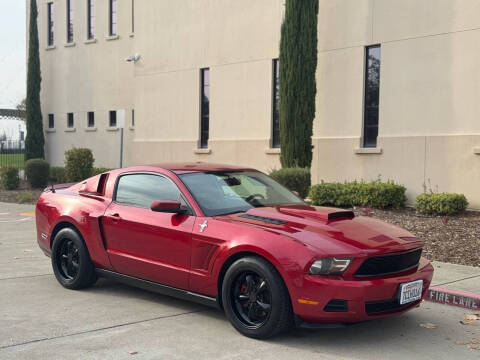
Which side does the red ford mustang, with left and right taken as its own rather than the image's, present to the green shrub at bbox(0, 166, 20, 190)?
back

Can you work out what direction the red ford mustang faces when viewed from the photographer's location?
facing the viewer and to the right of the viewer

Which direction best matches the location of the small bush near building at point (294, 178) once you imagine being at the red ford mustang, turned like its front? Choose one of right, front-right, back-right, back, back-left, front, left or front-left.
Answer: back-left

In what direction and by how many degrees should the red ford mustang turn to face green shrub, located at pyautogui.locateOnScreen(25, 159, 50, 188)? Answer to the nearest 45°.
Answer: approximately 180°

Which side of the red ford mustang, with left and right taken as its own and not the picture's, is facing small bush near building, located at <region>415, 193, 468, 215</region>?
left

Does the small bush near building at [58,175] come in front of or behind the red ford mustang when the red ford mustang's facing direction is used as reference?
behind

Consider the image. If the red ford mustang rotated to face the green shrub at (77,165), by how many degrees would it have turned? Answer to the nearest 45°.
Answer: approximately 135° to its left

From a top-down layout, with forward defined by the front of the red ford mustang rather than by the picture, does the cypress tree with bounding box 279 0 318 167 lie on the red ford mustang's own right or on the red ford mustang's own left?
on the red ford mustang's own left

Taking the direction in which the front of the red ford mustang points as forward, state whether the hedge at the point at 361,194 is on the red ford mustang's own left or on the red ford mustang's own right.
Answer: on the red ford mustang's own left
